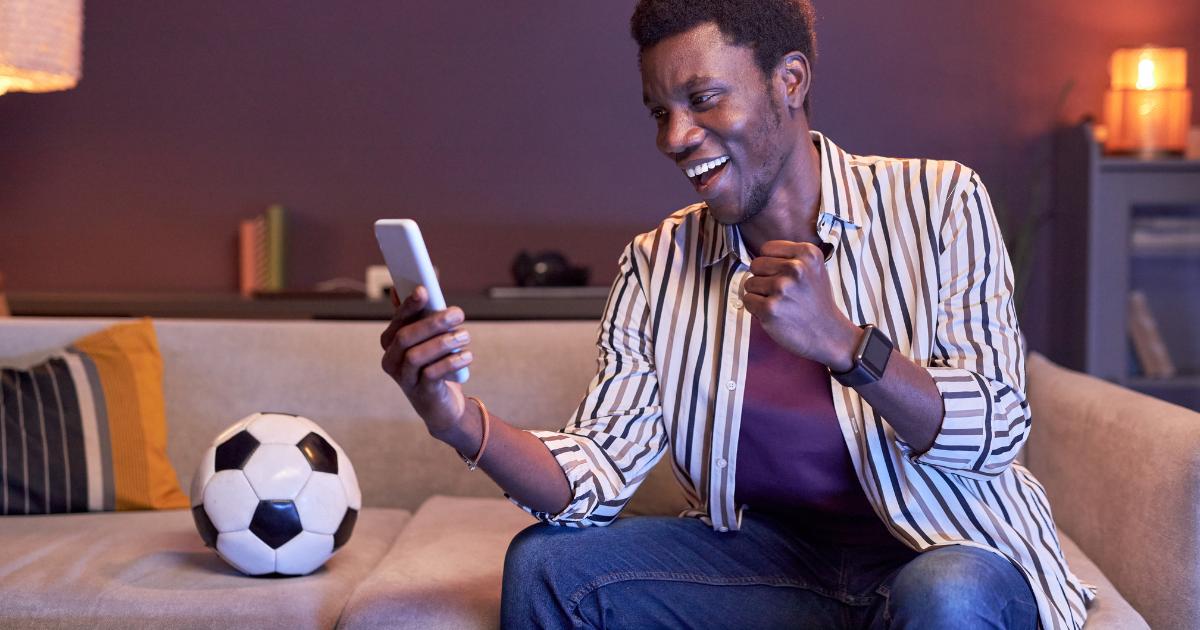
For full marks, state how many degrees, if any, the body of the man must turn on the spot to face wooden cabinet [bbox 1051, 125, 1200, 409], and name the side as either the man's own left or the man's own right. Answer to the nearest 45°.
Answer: approximately 180°

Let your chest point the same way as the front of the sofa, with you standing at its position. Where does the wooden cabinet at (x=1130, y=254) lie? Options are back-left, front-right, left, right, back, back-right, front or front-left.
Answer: back-left

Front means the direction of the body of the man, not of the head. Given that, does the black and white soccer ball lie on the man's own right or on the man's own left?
on the man's own right

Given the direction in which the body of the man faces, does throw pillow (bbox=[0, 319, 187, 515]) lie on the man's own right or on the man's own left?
on the man's own right

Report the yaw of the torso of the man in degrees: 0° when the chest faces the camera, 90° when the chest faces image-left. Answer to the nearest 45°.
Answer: approximately 45°

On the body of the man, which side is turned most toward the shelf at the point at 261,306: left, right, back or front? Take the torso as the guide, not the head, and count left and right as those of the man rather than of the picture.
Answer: right

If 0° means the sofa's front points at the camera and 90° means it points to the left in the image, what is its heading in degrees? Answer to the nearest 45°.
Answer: approximately 0°
